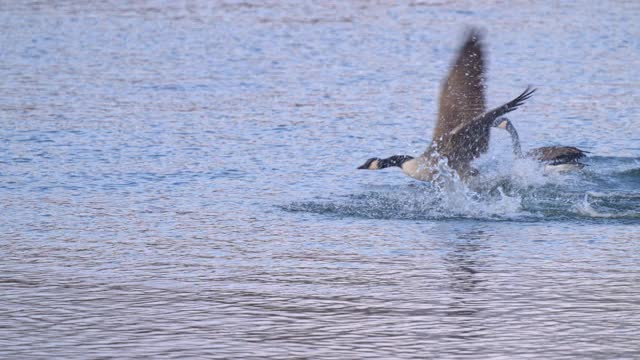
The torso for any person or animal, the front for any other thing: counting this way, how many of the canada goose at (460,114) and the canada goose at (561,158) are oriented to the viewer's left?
2

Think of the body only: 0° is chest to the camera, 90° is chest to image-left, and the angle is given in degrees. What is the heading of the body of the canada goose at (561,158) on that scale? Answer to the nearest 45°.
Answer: approximately 90°

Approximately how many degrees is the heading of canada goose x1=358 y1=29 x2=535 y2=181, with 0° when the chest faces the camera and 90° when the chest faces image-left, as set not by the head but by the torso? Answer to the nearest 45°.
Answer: approximately 90°
